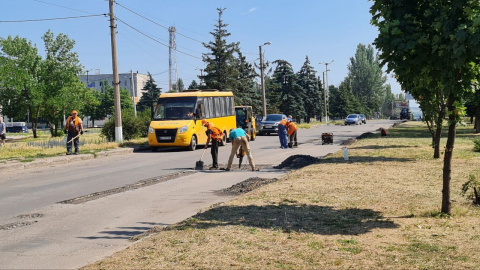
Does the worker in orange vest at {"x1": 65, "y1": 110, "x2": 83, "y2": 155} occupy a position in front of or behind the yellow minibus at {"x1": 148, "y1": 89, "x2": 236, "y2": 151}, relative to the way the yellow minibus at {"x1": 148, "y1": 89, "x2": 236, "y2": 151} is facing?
in front

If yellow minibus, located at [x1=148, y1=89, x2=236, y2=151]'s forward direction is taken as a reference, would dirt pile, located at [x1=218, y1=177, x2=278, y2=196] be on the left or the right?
on its left

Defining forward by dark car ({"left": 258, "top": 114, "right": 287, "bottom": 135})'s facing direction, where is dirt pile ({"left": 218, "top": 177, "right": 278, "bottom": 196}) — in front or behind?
in front

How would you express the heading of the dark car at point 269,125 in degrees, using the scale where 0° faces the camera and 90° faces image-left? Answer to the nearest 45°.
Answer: approximately 45°

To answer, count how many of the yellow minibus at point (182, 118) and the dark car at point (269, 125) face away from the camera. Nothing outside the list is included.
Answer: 0

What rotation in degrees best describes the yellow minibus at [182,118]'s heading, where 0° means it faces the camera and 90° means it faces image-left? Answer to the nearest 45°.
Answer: approximately 45°

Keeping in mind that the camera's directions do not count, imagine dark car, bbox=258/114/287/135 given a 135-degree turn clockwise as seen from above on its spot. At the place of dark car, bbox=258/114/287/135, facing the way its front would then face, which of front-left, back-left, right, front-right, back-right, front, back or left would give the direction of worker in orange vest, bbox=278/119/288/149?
back
